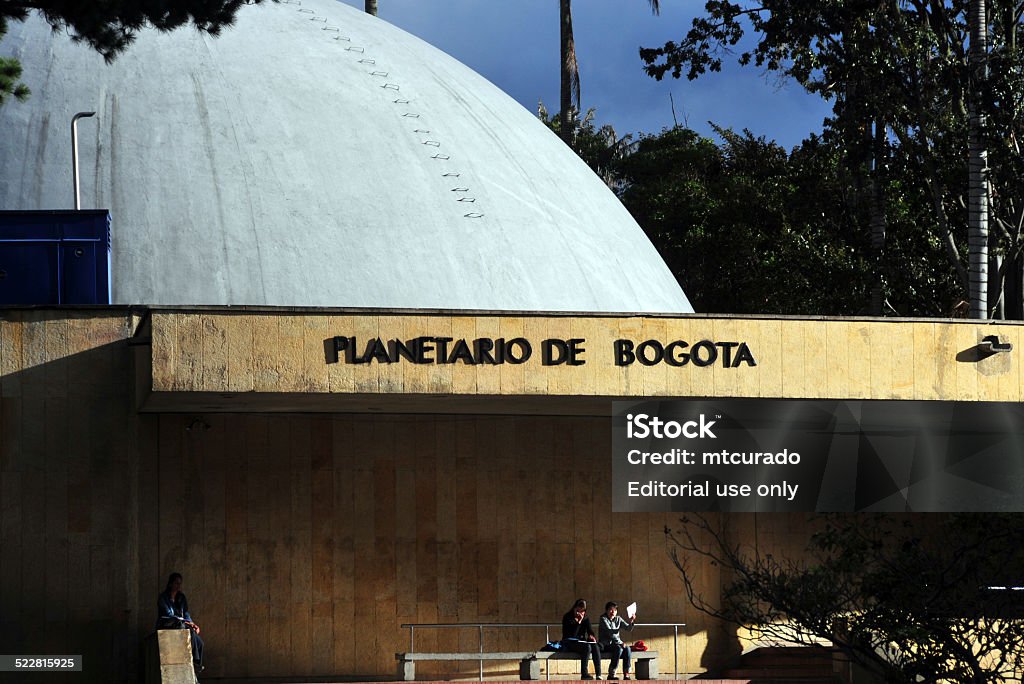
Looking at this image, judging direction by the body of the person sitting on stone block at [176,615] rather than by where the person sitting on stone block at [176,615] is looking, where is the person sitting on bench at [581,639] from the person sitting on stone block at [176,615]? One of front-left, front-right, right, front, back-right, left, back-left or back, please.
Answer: front-left

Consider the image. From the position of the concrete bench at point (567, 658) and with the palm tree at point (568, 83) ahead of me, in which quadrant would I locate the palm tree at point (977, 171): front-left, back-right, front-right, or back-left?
front-right

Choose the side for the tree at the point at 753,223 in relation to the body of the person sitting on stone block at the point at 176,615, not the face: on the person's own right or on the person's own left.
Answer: on the person's own left

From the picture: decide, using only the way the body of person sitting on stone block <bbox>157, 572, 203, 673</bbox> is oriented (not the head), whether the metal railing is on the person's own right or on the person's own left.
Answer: on the person's own left

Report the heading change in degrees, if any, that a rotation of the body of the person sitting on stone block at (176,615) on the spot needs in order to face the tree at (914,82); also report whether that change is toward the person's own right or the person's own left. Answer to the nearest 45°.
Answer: approximately 90° to the person's own left

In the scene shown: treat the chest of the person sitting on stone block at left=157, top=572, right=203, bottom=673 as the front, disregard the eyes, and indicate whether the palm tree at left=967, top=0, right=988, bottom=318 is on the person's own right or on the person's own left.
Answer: on the person's own left

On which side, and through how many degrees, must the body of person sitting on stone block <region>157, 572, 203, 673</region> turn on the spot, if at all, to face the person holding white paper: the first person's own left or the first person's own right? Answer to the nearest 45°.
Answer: approximately 45° to the first person's own left
